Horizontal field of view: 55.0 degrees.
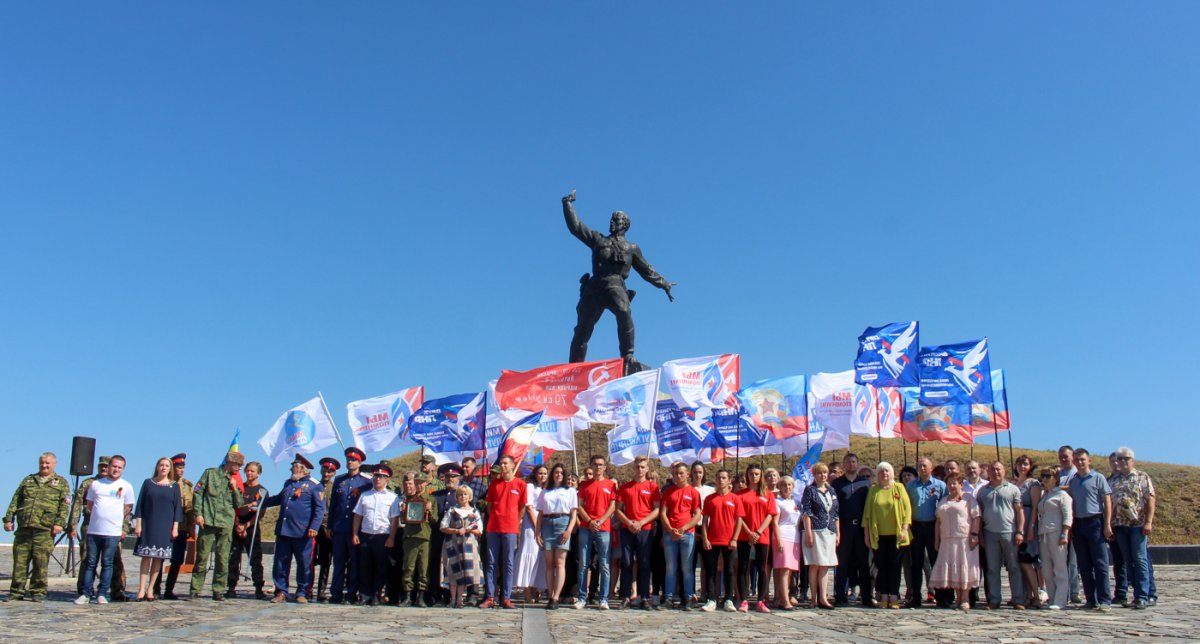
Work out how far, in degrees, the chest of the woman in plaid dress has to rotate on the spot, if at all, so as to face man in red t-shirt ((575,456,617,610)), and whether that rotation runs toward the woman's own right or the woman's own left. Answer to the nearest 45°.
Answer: approximately 90° to the woman's own left

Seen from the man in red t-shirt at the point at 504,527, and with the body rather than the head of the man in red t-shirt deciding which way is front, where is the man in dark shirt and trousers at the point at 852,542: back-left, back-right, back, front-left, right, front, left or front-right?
left

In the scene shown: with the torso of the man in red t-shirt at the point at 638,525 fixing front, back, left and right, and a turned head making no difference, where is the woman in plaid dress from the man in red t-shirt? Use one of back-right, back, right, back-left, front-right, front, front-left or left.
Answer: right

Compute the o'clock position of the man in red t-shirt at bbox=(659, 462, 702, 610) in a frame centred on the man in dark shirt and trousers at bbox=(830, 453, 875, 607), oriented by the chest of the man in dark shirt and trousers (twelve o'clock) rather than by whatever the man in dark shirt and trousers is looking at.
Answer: The man in red t-shirt is roughly at 2 o'clock from the man in dark shirt and trousers.

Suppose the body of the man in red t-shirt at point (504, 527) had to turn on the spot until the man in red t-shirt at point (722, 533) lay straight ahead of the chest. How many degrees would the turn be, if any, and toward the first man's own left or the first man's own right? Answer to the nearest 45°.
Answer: approximately 90° to the first man's own left

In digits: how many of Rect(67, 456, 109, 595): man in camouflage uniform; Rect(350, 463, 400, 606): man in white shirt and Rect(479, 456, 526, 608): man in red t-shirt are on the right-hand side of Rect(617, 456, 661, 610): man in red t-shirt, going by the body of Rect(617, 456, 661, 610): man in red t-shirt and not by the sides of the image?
3

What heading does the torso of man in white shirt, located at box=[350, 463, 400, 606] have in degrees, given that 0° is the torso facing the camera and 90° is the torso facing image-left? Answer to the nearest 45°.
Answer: approximately 0°

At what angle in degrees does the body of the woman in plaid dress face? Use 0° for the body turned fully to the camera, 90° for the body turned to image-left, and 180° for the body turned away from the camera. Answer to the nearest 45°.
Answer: approximately 0°

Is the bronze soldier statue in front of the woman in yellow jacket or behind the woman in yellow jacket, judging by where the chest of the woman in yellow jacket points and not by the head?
behind
